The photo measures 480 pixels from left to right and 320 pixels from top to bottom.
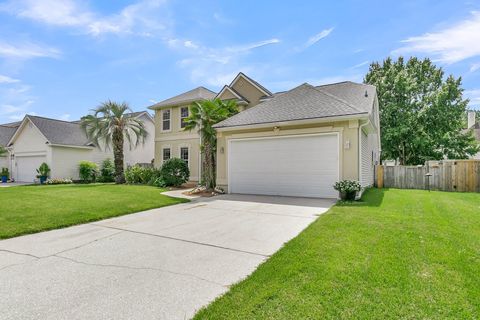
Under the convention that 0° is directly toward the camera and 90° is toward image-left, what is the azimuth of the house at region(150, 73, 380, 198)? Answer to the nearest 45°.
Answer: approximately 45°

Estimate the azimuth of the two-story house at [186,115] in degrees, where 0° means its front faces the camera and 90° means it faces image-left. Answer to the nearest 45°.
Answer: approximately 45°

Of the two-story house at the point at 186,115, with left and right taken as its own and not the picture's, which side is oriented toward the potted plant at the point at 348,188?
left

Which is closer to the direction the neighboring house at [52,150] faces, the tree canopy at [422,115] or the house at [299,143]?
the house

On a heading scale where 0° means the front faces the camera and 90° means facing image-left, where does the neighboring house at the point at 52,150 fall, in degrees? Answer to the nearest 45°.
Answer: approximately 45°

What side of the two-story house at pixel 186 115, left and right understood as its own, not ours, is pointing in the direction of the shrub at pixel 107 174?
right

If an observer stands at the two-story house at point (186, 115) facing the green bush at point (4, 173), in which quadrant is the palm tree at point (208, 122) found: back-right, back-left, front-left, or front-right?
back-left

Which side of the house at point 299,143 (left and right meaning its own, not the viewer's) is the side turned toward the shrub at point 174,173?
right
